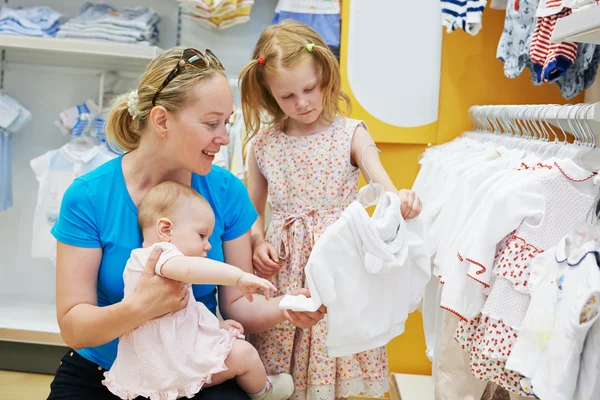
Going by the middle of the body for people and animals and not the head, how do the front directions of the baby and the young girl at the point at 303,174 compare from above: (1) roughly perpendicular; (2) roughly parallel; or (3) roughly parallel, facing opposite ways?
roughly perpendicular

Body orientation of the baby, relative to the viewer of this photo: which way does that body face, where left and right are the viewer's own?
facing to the right of the viewer

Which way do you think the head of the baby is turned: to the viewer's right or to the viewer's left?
to the viewer's right

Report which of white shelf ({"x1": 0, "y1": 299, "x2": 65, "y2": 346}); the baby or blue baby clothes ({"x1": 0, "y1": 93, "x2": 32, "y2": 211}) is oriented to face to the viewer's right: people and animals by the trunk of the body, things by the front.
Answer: the baby

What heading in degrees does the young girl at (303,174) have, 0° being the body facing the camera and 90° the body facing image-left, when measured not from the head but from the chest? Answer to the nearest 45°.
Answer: approximately 0°

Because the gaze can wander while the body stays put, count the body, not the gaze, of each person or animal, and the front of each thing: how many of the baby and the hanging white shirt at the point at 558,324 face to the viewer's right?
1

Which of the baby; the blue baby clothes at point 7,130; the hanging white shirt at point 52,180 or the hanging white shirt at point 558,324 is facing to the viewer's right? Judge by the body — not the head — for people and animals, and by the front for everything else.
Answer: the baby

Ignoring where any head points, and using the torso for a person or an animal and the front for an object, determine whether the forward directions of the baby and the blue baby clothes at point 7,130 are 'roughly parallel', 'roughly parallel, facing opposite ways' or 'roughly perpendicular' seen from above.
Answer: roughly perpendicular
